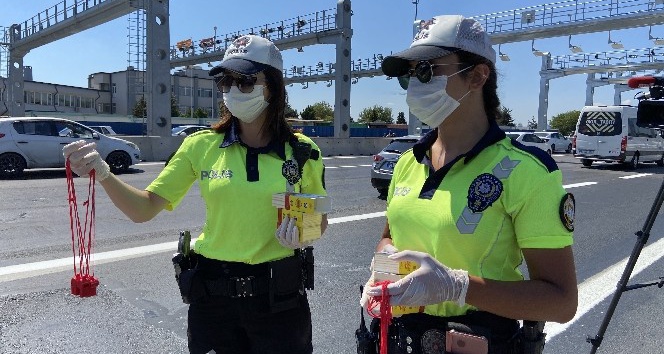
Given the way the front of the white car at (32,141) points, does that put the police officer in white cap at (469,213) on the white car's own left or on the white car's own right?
on the white car's own right

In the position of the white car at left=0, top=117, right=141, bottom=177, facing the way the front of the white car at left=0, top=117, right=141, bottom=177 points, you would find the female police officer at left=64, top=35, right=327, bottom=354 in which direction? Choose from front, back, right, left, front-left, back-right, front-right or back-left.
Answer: right

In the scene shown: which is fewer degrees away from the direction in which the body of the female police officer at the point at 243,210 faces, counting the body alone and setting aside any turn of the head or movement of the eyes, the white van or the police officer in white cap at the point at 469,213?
the police officer in white cap

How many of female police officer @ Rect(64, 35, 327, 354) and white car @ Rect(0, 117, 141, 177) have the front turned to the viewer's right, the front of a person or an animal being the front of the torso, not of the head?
1

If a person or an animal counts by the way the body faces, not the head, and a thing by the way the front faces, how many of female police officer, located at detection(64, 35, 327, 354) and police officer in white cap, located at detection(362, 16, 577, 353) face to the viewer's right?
0

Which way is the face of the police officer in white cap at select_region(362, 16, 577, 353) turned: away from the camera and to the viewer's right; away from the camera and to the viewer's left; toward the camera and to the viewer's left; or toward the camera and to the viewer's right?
toward the camera and to the viewer's left

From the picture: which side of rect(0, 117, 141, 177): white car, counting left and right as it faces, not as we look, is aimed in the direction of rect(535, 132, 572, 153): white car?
front

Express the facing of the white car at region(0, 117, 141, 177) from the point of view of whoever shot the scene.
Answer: facing to the right of the viewer

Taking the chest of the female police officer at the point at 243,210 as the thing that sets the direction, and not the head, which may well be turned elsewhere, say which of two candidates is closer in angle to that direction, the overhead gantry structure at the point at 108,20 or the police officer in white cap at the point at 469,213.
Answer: the police officer in white cap

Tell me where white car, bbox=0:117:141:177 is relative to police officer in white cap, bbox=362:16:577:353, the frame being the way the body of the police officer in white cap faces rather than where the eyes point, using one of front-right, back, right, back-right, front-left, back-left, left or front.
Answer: right

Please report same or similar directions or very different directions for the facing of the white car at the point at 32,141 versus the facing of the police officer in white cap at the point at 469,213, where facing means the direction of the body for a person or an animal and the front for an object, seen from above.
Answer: very different directions

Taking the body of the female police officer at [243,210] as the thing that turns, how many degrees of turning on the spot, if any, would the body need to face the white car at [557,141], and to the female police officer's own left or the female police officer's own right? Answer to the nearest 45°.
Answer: approximately 135° to the female police officer's own left

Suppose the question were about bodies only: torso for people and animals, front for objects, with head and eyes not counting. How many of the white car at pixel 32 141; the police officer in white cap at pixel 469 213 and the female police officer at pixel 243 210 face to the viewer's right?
1

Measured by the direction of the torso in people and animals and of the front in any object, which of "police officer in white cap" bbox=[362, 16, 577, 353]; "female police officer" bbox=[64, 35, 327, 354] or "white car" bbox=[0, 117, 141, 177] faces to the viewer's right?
the white car

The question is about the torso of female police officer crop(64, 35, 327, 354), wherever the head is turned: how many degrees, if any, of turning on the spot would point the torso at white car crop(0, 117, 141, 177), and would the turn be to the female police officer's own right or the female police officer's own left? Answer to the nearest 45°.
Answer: approximately 180°
